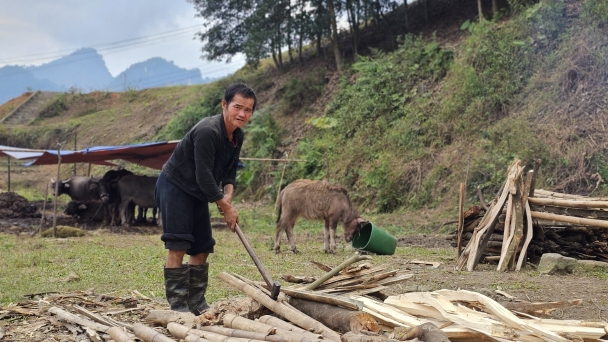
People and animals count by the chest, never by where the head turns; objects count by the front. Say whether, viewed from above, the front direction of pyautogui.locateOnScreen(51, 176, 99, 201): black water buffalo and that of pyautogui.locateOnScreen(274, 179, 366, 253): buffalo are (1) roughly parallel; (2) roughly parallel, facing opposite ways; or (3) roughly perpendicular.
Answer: roughly parallel, facing opposite ways

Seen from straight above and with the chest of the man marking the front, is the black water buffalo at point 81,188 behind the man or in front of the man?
behind

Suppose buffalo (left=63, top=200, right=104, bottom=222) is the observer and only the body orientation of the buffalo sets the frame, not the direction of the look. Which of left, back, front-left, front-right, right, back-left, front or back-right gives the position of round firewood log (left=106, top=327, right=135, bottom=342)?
left

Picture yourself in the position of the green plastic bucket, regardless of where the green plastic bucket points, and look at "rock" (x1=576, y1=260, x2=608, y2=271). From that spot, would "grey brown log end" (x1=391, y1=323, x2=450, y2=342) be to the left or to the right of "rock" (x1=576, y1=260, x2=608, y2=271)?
right

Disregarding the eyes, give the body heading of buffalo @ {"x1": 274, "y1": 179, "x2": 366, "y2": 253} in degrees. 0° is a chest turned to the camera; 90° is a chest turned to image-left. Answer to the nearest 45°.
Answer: approximately 270°

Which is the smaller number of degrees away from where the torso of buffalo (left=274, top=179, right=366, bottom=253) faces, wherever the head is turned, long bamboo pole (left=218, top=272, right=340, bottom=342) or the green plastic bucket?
the green plastic bucket

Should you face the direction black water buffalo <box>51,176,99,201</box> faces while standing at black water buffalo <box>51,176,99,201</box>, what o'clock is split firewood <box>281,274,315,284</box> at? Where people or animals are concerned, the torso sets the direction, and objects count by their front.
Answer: The split firewood is roughly at 9 o'clock from the black water buffalo.

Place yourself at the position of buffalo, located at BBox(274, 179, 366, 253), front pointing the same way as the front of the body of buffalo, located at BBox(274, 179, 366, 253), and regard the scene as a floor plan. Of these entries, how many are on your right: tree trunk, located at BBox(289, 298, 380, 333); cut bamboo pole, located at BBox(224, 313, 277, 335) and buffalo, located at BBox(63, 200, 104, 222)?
2

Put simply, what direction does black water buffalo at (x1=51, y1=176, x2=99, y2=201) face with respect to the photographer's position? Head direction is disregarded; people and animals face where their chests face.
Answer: facing to the left of the viewer

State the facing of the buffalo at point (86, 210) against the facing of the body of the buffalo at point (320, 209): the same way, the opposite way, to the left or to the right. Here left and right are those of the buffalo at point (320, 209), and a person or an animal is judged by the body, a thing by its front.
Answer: the opposite way

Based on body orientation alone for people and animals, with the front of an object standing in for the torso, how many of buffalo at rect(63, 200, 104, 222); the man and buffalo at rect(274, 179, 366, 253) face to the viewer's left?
1

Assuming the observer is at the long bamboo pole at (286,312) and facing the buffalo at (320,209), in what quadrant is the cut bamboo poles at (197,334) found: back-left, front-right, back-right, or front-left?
back-left

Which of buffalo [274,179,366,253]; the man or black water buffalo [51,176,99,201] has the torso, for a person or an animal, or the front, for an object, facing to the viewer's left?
the black water buffalo

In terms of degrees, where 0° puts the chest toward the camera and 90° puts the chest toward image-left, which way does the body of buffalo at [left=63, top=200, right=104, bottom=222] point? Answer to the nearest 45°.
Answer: approximately 90°

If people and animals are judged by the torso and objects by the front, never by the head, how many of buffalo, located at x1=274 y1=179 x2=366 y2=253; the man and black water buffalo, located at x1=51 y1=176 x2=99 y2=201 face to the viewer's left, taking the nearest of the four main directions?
1
